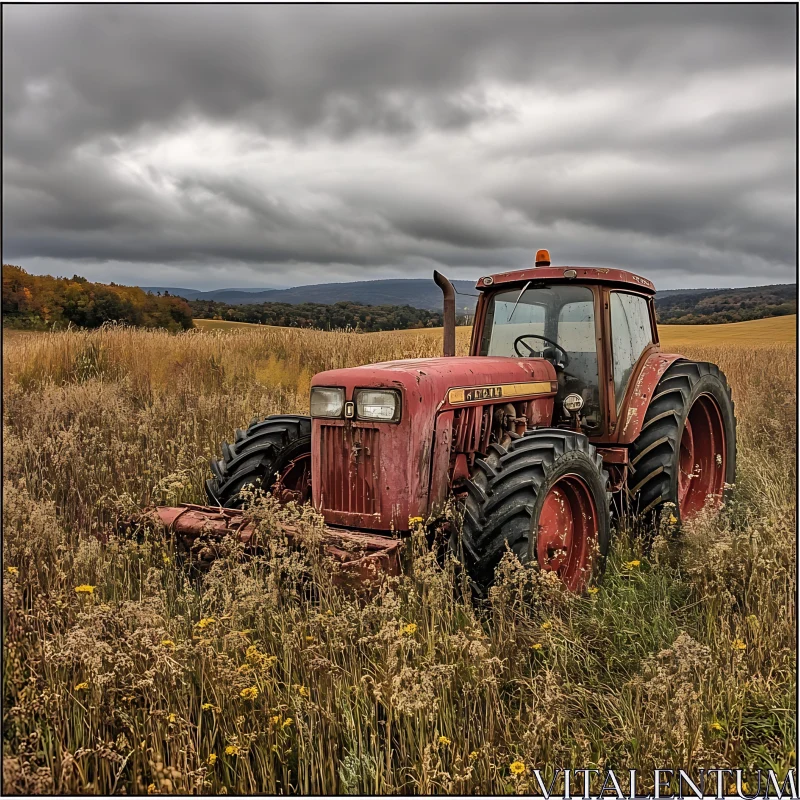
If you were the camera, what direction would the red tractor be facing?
facing the viewer and to the left of the viewer
